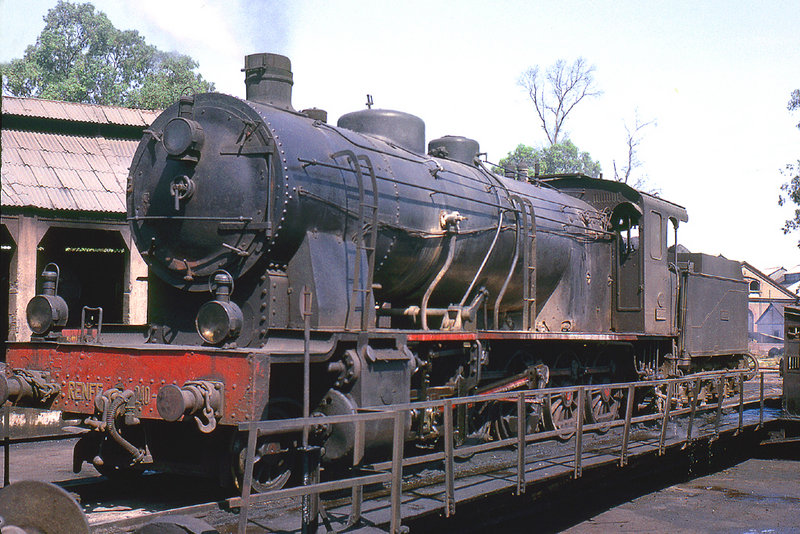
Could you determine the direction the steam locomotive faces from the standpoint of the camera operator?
facing the viewer and to the left of the viewer

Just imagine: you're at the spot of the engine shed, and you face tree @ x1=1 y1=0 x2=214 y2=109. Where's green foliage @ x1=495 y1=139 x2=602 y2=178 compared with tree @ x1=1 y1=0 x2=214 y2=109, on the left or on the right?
right

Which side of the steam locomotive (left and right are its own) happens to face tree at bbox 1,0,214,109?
right

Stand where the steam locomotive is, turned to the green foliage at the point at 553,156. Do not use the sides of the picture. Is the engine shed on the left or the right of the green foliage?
left

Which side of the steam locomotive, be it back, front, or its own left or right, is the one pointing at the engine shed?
right

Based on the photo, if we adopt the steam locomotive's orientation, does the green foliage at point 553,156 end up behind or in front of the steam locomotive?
behind
